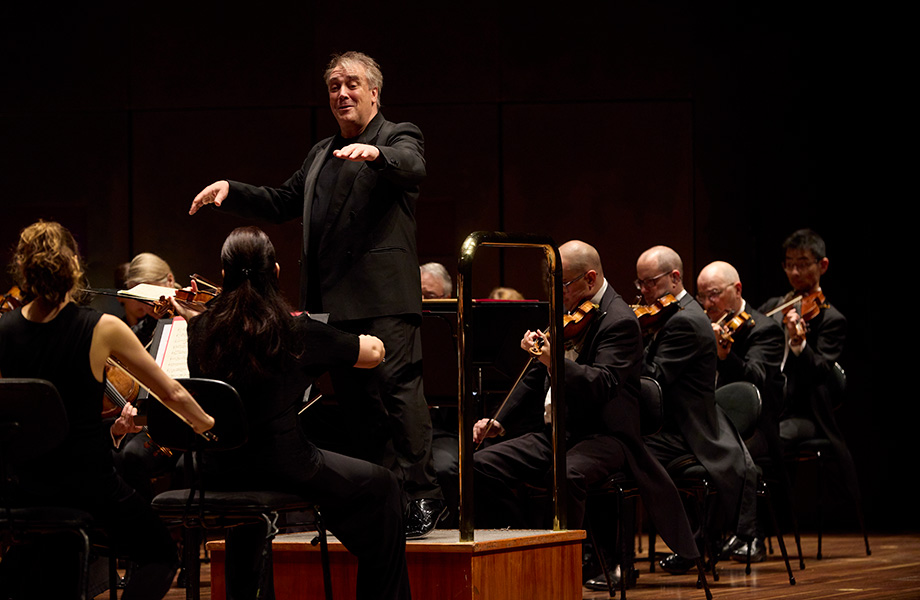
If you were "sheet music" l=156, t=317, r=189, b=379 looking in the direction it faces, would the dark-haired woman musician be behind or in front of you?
in front

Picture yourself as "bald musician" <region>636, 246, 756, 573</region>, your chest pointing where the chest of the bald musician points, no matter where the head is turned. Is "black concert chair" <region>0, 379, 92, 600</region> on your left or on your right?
on your left

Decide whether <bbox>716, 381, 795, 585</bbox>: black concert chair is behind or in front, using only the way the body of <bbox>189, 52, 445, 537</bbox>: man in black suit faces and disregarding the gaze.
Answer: behind

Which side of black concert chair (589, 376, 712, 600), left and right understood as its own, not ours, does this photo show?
left

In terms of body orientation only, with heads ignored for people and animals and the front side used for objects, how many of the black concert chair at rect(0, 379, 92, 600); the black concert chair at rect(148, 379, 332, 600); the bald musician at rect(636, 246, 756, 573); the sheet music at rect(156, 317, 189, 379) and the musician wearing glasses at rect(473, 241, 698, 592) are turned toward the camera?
1

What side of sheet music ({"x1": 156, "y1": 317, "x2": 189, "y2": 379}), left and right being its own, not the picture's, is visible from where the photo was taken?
front

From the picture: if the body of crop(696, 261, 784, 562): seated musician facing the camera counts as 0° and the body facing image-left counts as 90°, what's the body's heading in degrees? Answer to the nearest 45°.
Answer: approximately 45°

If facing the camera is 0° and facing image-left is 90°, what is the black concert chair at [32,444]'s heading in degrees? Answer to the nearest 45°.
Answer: approximately 225°

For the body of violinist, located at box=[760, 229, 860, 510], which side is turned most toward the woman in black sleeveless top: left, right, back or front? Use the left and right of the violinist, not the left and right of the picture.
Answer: front

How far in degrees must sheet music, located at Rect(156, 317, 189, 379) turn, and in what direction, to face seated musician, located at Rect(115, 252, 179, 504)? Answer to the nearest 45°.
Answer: approximately 180°

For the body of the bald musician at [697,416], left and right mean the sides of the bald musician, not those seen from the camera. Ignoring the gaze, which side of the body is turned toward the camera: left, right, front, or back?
left

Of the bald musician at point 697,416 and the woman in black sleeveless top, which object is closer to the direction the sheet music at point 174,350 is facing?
the woman in black sleeveless top

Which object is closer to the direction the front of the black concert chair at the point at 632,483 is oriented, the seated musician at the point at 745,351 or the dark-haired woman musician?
the dark-haired woman musician

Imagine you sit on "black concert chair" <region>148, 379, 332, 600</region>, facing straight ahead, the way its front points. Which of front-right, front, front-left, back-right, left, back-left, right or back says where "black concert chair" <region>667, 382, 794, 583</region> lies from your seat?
front
